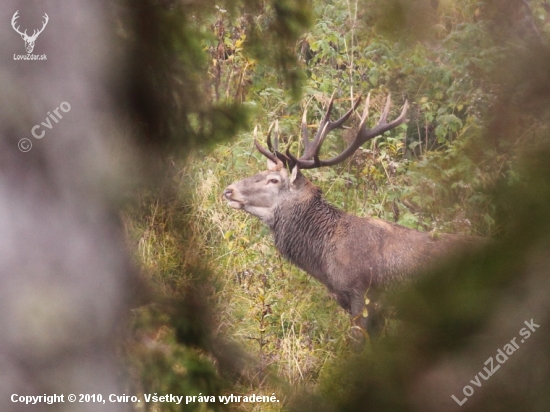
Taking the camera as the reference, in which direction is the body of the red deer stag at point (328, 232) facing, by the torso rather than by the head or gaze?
to the viewer's left
